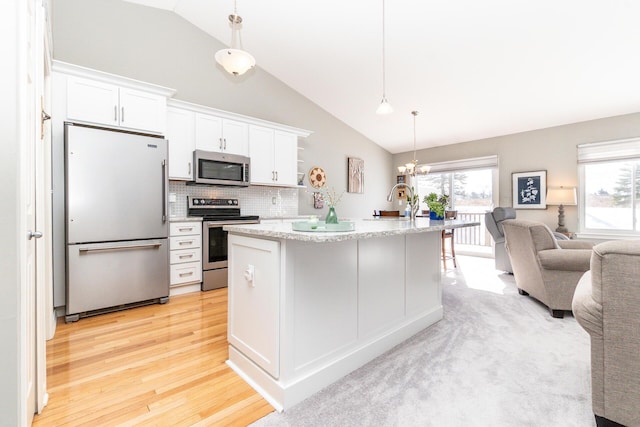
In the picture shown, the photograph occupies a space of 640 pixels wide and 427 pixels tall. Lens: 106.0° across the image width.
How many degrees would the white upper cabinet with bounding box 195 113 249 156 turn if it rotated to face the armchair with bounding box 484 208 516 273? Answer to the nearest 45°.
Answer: approximately 45° to its left

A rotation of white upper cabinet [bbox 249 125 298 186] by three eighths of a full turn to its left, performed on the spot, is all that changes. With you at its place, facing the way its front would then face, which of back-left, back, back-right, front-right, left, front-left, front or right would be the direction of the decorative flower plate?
front-right

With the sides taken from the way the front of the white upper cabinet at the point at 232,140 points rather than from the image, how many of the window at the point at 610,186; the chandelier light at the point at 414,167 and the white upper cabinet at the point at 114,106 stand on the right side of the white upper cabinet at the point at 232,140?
1

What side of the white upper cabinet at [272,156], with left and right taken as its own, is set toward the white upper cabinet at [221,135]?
right

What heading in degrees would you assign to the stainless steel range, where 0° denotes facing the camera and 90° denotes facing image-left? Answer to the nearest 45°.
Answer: approximately 315°

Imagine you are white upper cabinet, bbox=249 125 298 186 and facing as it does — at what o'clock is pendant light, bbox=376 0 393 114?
The pendant light is roughly at 12 o'clock from the white upper cabinet.

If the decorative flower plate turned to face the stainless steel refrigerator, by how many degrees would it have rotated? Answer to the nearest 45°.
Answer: approximately 90° to its right

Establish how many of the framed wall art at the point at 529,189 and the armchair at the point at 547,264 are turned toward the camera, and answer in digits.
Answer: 1

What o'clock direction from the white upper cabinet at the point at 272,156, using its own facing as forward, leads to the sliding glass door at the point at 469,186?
The sliding glass door is roughly at 10 o'clock from the white upper cabinet.

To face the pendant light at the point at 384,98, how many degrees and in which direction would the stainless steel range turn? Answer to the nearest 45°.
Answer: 0° — it already faces it
